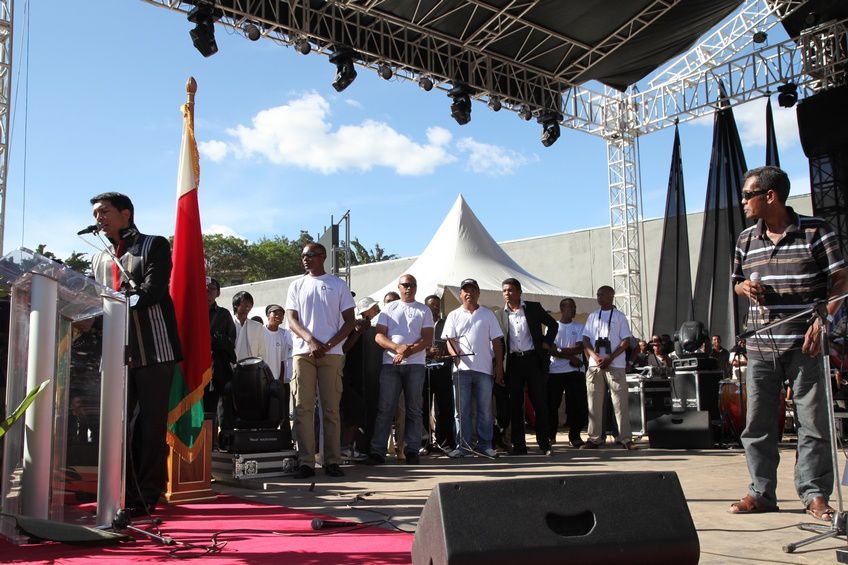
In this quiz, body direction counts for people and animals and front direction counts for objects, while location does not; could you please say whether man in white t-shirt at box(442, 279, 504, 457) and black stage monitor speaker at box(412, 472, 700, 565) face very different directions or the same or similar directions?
very different directions

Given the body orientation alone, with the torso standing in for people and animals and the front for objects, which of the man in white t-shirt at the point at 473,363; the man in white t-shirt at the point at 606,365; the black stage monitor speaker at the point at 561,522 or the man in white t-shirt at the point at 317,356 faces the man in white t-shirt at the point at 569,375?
the black stage monitor speaker

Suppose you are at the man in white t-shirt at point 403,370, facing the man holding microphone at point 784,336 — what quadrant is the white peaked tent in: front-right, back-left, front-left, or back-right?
back-left

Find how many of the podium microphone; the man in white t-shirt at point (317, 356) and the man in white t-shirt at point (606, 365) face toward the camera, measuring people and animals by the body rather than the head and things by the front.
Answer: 2

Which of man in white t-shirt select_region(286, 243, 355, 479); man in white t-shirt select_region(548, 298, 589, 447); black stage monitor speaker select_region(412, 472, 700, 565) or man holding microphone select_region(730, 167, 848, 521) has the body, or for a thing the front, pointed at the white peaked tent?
the black stage monitor speaker

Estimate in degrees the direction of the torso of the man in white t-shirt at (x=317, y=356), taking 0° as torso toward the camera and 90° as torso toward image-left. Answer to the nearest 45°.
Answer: approximately 0°

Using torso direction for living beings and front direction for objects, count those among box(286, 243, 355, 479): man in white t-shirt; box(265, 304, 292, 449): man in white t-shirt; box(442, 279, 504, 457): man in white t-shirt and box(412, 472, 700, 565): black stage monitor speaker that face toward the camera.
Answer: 3
